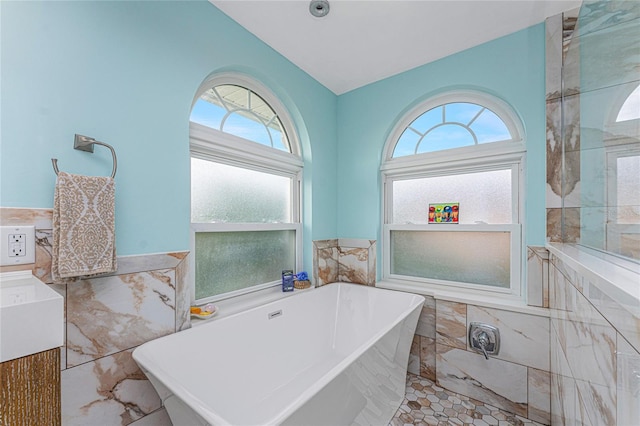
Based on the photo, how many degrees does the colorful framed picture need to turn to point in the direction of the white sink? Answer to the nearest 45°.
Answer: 0° — it already faces it

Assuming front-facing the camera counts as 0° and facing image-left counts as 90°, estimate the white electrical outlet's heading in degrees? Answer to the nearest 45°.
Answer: approximately 0°

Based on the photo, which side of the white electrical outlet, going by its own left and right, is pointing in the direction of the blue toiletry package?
left

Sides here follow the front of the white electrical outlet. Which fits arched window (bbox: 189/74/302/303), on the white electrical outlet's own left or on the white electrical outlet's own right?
on the white electrical outlet's own left

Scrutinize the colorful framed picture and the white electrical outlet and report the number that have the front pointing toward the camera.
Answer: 2
